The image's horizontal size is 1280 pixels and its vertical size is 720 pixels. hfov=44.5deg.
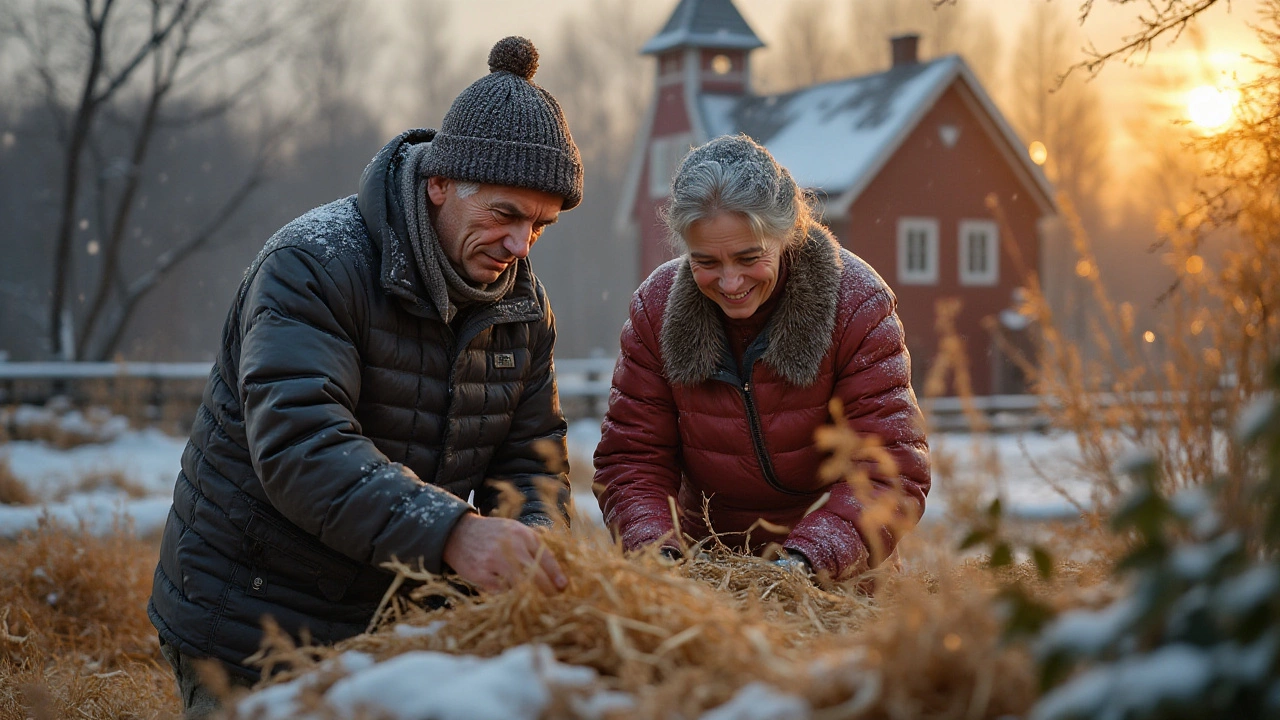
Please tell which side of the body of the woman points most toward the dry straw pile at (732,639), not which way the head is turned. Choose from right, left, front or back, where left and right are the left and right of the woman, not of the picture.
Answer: front

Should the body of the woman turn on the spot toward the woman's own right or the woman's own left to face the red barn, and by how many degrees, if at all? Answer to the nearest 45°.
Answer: approximately 180°

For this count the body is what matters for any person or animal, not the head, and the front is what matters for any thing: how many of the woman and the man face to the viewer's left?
0

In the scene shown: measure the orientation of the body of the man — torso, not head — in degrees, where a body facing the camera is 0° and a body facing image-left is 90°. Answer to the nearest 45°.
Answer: approximately 315°

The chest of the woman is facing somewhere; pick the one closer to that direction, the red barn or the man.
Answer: the man

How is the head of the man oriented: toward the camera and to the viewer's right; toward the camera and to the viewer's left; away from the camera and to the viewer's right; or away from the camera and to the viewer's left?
toward the camera and to the viewer's right

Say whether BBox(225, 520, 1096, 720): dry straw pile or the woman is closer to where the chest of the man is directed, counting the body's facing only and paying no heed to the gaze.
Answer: the dry straw pile

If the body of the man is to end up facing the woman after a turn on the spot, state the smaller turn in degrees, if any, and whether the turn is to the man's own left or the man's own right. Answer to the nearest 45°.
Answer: approximately 45° to the man's own left

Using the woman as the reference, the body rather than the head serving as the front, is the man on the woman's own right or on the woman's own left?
on the woman's own right

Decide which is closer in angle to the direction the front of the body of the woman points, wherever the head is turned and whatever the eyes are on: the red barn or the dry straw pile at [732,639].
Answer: the dry straw pile

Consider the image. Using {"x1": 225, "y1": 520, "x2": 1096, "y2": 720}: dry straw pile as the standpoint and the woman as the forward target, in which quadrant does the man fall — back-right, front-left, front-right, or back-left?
front-left

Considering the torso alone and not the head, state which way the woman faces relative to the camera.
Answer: toward the camera

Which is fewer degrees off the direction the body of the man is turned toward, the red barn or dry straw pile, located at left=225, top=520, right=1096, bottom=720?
the dry straw pile
